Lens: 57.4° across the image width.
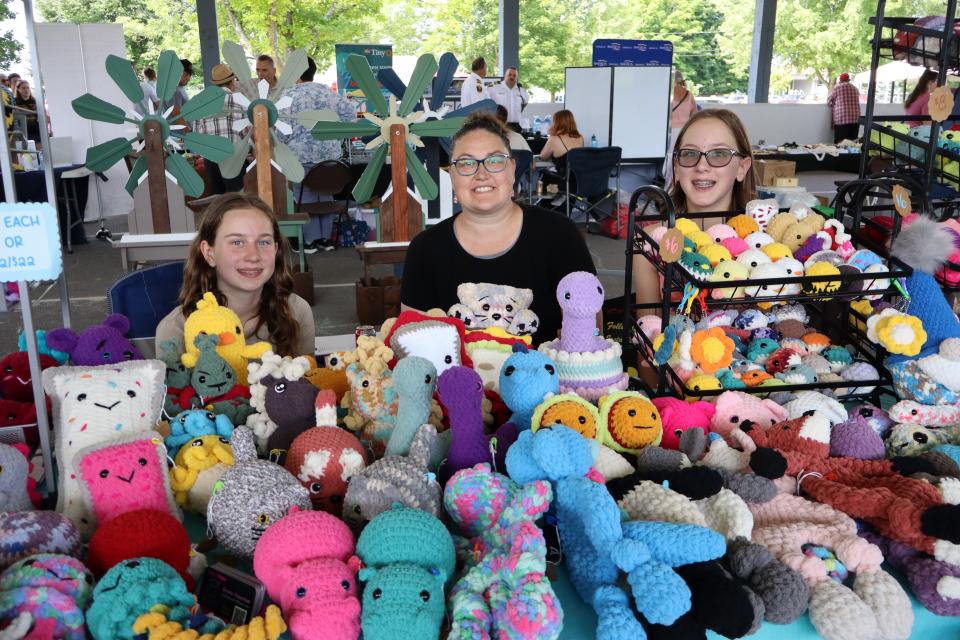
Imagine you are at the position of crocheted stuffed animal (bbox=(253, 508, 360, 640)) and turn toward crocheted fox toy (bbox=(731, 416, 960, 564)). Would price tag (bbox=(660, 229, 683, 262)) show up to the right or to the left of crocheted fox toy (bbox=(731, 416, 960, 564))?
left

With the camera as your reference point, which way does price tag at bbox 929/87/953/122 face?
facing the viewer

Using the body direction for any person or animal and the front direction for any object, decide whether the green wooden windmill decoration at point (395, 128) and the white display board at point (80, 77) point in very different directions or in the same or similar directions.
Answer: same or similar directions

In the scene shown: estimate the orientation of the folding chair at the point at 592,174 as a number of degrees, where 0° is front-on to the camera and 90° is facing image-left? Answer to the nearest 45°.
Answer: approximately 180°

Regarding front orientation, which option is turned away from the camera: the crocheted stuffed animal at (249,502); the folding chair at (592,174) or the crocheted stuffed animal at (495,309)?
the folding chair

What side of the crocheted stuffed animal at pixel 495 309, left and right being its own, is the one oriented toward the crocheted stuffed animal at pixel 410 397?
front

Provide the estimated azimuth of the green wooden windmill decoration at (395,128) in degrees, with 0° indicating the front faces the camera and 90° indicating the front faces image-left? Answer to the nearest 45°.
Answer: approximately 0°

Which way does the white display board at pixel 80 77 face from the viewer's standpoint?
toward the camera
